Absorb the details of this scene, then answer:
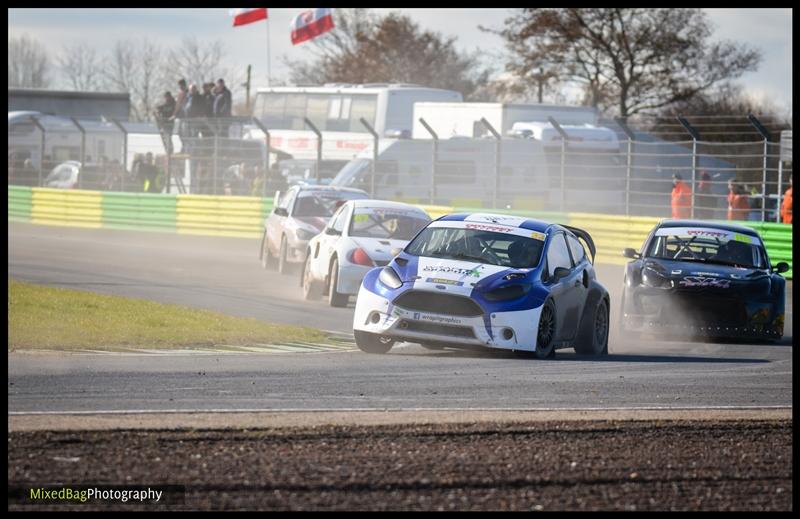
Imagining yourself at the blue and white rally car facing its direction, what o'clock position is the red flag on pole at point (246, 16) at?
The red flag on pole is roughly at 4 o'clock from the blue and white rally car.

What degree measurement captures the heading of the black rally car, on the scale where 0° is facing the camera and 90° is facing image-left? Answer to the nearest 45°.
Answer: approximately 0°

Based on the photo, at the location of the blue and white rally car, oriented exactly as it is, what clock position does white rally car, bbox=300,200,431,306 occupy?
The white rally car is roughly at 4 o'clock from the blue and white rally car.

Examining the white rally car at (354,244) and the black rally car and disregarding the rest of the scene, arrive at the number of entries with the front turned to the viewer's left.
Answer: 0

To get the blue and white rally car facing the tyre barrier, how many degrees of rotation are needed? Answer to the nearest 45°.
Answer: approximately 135° to its right

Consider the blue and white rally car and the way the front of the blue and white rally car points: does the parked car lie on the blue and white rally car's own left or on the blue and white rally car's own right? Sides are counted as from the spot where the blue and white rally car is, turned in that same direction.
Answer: on the blue and white rally car's own right

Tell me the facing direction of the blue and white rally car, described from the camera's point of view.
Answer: facing the viewer and to the left of the viewer

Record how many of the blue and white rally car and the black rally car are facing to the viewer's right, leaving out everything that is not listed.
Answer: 0

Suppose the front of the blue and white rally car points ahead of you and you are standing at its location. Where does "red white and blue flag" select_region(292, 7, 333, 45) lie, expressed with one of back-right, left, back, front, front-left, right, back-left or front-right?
back-right
